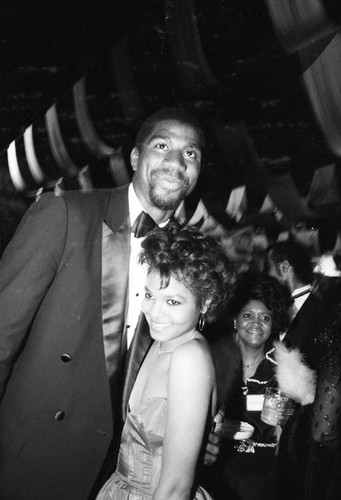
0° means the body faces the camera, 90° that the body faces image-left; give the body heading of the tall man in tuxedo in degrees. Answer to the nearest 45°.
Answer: approximately 315°

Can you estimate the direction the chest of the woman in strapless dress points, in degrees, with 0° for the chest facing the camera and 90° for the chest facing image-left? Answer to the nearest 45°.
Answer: approximately 45°

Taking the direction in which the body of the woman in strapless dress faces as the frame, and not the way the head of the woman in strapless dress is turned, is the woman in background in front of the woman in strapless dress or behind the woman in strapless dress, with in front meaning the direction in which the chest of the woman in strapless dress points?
behind

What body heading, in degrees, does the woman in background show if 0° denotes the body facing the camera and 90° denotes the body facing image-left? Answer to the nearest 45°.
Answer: approximately 0°
